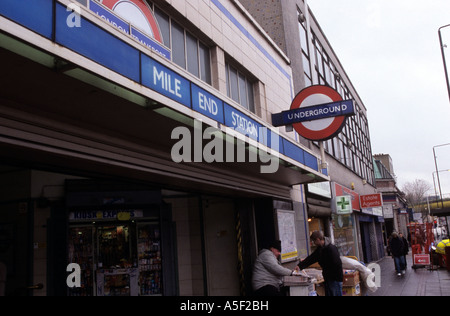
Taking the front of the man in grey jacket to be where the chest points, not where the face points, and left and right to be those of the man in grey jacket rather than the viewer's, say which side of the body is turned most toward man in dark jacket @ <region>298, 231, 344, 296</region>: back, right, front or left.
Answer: front

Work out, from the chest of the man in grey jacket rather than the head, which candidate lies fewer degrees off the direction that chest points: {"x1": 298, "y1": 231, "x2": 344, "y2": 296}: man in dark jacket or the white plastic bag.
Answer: the man in dark jacket

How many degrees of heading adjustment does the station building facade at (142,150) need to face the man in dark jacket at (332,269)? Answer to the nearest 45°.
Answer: approximately 90° to its left

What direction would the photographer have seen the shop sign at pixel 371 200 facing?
facing the viewer

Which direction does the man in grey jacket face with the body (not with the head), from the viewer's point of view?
to the viewer's right

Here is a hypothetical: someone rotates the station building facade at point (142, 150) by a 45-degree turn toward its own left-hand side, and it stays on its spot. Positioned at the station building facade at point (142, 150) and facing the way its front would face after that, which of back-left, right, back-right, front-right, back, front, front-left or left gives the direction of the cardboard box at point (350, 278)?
front

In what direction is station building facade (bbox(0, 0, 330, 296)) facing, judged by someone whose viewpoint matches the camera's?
facing the viewer and to the right of the viewer

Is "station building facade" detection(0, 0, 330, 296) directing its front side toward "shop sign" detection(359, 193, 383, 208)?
no

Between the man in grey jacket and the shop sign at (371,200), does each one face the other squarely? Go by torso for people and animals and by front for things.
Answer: no
